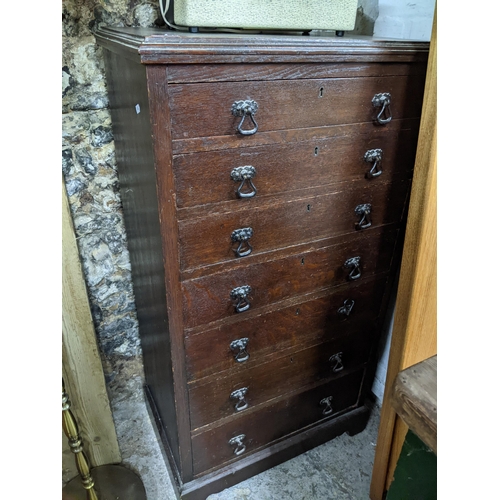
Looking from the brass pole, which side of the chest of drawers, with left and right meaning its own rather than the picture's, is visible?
right

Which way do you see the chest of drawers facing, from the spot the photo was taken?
facing the viewer and to the right of the viewer

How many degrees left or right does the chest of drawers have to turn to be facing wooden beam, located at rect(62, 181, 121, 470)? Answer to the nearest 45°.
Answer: approximately 135° to its right

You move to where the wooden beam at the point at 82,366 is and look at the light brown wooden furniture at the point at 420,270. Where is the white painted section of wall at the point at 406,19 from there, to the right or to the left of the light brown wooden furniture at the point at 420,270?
left

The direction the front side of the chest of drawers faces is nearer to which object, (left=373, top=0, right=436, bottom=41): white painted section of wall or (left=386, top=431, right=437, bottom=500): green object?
the green object

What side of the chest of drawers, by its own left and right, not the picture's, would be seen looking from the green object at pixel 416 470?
front

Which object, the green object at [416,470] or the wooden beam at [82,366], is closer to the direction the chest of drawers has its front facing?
the green object

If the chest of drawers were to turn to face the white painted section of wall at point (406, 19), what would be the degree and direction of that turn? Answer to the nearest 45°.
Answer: approximately 90° to its left
